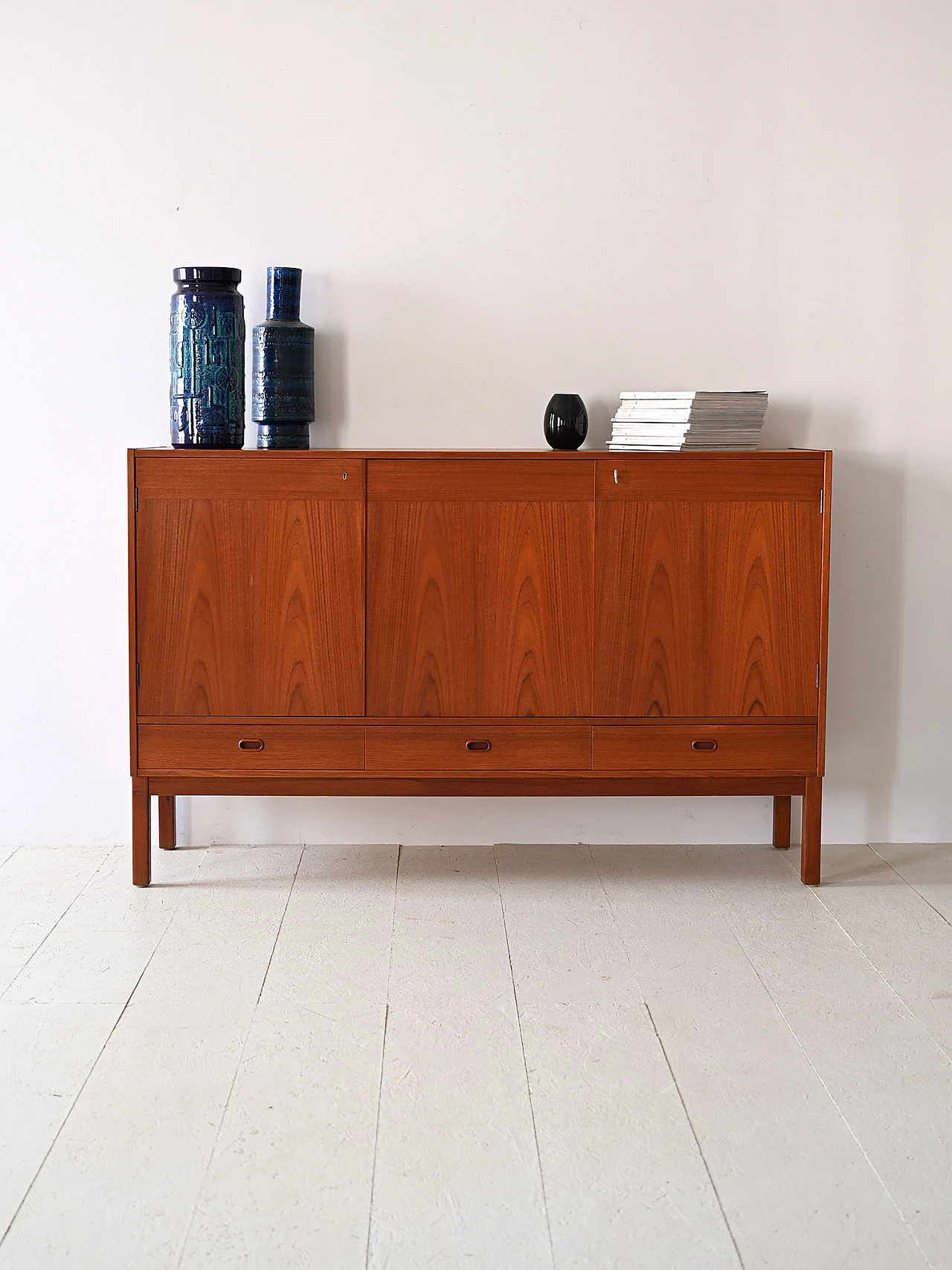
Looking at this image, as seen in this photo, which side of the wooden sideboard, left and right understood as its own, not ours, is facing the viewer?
front
